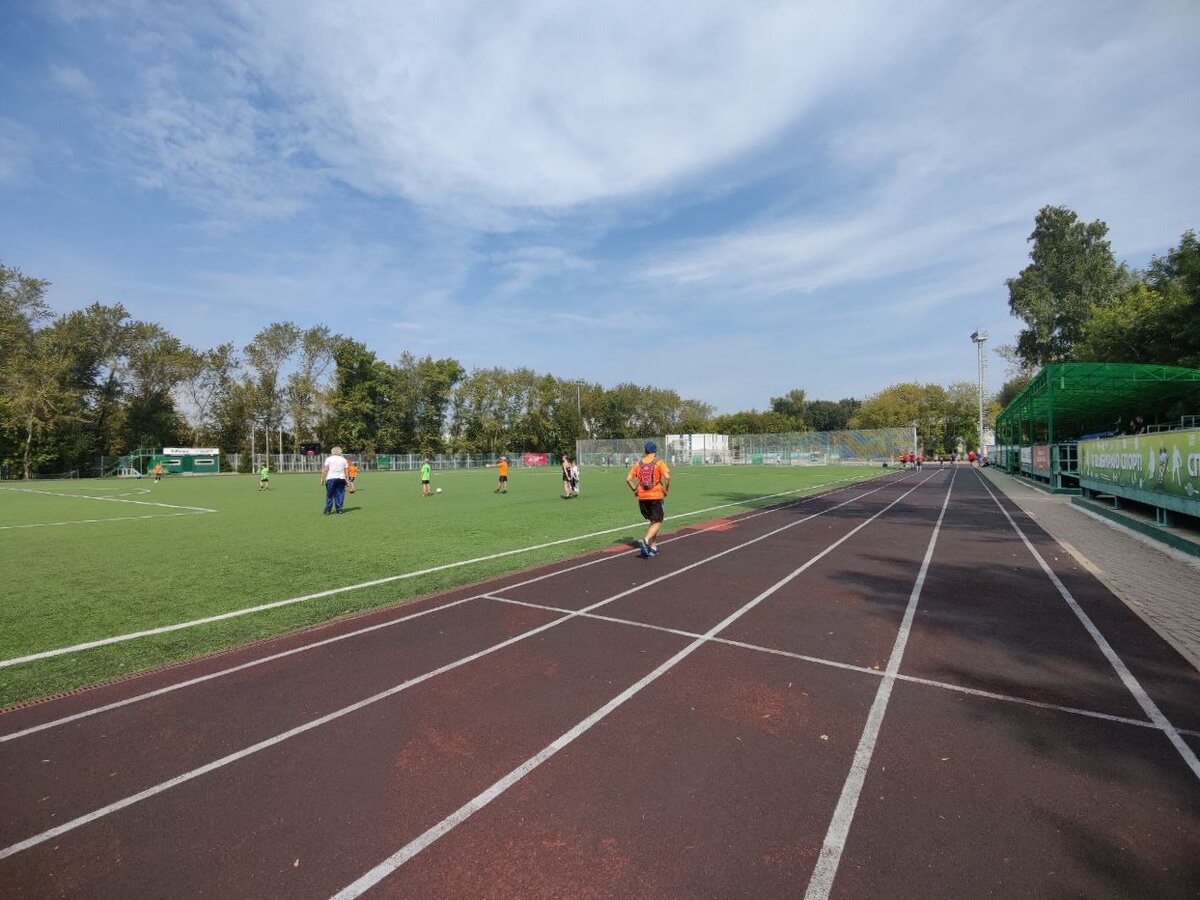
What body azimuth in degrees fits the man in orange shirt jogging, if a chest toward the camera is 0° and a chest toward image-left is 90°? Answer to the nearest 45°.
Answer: approximately 180°

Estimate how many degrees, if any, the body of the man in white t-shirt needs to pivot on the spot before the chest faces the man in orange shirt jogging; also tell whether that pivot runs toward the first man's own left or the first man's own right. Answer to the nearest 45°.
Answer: approximately 135° to the first man's own right

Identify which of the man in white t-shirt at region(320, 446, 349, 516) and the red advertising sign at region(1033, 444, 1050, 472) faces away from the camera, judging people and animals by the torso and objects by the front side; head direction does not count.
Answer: the man in white t-shirt

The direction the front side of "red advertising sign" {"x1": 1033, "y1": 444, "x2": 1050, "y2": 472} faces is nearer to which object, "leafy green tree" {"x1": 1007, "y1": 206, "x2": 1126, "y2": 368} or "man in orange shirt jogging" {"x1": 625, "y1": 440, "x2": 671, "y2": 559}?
the man in orange shirt jogging

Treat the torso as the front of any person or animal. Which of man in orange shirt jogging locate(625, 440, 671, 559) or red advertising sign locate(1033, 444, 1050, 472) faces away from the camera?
the man in orange shirt jogging

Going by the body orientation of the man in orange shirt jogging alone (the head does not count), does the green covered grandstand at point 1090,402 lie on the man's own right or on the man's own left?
on the man's own right

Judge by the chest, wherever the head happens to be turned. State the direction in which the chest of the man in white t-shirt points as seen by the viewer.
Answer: away from the camera

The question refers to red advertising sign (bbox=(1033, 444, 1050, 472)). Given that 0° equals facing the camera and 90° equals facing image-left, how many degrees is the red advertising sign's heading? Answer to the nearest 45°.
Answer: approximately 45°

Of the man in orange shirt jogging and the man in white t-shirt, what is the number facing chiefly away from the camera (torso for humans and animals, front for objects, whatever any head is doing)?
2

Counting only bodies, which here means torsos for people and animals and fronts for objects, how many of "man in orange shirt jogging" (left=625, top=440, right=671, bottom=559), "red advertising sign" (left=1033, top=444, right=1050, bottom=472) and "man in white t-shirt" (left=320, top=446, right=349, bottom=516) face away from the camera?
2

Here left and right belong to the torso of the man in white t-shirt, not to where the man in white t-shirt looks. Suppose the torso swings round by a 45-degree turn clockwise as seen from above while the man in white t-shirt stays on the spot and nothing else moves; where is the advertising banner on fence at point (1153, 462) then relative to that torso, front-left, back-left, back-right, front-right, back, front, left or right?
right
